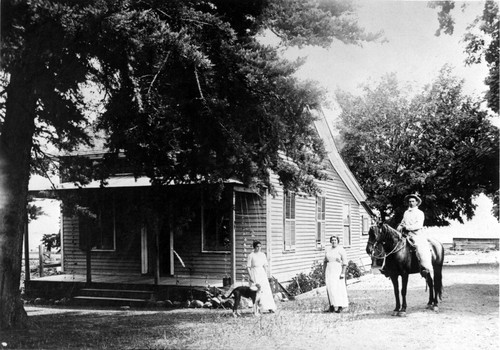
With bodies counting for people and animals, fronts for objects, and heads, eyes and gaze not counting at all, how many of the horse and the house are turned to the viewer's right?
0

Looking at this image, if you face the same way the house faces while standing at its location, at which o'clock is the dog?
The dog is roughly at 10 o'clock from the house.

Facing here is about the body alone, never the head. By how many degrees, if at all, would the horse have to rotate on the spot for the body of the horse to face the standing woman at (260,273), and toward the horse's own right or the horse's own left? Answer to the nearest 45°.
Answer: approximately 45° to the horse's own right

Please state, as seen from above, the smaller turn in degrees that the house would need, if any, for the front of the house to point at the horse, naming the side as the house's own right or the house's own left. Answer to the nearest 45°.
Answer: approximately 90° to the house's own left

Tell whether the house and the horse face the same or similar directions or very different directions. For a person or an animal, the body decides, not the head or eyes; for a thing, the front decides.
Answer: same or similar directions
